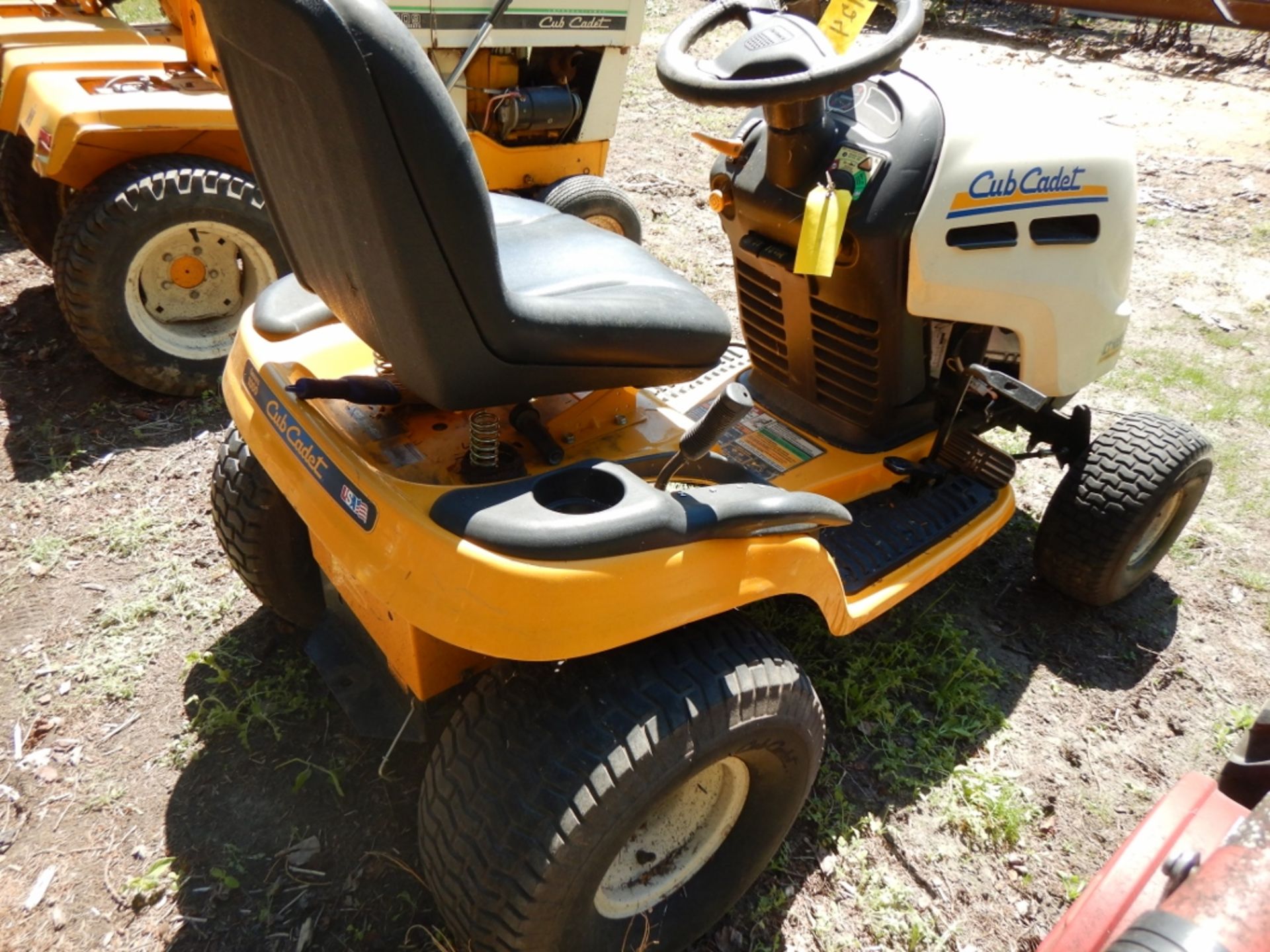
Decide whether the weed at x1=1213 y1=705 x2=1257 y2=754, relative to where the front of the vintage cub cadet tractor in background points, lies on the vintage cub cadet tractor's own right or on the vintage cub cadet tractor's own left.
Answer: on the vintage cub cadet tractor's own right

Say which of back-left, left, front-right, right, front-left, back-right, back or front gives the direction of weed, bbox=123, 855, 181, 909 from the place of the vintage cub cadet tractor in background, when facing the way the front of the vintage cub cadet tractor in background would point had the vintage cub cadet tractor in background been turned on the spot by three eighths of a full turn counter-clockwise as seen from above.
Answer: left

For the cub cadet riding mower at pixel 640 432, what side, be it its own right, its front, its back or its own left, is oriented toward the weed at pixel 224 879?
back

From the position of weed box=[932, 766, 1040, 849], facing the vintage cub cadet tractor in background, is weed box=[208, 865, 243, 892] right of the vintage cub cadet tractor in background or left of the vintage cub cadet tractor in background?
left

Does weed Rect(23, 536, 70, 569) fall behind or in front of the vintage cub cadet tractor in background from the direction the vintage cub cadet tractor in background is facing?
behind

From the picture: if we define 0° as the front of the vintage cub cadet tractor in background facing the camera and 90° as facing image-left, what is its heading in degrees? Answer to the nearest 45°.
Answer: approximately 225°

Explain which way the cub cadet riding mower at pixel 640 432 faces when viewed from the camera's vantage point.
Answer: facing away from the viewer and to the right of the viewer

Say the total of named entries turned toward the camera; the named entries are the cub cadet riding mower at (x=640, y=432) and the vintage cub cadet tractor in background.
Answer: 0

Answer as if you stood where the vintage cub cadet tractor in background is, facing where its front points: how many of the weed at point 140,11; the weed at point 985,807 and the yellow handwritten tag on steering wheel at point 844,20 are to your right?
2

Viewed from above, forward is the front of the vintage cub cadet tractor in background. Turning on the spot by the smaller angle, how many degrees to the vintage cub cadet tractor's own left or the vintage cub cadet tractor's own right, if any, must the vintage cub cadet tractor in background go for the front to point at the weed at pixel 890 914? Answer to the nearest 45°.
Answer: approximately 90° to the vintage cub cadet tractor's own right

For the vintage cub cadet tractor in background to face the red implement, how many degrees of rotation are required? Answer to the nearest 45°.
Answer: approximately 90° to its right

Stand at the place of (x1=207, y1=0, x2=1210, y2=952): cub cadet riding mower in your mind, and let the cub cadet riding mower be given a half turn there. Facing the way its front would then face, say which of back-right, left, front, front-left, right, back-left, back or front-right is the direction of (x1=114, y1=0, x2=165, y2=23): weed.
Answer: right
